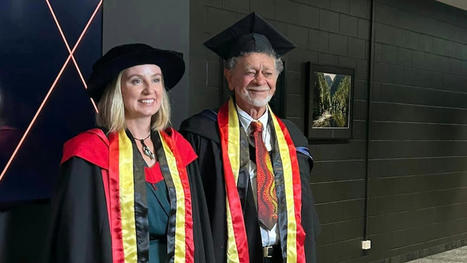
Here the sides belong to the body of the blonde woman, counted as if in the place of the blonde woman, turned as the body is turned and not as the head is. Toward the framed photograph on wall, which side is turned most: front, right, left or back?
left

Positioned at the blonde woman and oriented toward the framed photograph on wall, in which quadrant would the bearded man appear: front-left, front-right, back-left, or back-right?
front-right

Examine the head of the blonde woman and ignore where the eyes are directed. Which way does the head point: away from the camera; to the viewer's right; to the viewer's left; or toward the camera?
toward the camera

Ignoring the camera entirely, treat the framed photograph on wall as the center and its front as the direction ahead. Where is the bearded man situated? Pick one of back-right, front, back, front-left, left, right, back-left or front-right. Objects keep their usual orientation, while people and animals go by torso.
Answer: front-right

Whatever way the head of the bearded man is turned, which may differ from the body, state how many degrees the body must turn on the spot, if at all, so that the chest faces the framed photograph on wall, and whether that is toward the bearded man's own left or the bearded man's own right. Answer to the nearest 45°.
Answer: approximately 180°

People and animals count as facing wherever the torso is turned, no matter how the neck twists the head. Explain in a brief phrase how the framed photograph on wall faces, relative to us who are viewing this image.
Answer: facing the viewer and to the right of the viewer

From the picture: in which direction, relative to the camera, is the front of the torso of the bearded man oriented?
toward the camera

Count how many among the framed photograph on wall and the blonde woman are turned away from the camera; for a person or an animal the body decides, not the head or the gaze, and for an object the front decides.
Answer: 0

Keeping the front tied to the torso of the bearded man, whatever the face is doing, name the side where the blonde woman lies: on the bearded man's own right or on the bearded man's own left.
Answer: on the bearded man's own right

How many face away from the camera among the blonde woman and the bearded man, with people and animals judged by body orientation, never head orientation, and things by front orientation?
0

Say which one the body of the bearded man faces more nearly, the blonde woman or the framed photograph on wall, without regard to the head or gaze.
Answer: the blonde woman

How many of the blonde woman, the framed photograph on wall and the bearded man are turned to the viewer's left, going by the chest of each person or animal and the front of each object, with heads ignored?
0

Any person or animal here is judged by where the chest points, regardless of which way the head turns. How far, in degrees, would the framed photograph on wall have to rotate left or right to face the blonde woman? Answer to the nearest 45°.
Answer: approximately 45° to its right

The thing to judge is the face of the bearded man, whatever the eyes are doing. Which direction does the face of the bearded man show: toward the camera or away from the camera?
toward the camera
